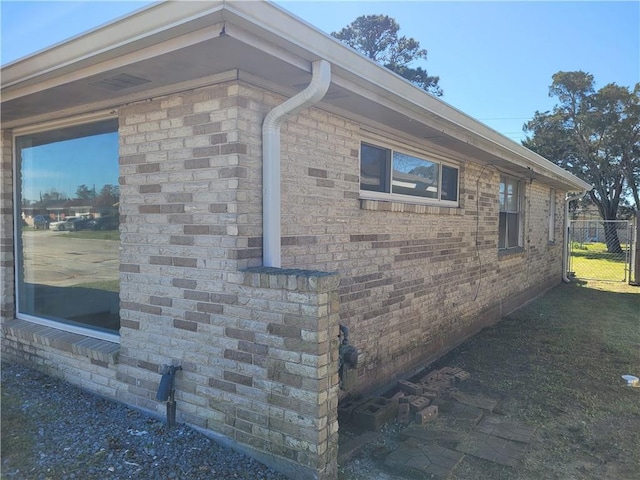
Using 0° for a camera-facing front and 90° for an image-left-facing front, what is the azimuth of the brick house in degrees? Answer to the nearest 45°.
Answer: approximately 45°

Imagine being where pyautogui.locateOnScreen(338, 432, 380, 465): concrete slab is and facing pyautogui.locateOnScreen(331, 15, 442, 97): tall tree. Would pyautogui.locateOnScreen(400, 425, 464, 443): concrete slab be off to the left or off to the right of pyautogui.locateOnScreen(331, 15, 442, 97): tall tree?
right

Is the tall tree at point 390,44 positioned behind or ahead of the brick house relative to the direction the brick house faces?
behind

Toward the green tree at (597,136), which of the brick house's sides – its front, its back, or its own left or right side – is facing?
back

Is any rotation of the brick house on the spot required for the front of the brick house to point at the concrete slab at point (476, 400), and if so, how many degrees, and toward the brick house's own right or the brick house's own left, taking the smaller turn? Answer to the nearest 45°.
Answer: approximately 135° to the brick house's own left

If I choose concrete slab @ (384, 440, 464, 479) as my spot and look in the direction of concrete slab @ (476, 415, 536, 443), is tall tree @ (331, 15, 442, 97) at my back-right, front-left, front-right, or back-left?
front-left

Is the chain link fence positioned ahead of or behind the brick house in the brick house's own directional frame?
behind

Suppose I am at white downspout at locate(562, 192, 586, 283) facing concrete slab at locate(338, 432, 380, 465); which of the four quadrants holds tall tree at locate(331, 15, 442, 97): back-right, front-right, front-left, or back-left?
back-right
